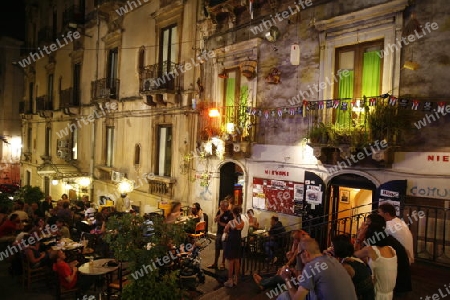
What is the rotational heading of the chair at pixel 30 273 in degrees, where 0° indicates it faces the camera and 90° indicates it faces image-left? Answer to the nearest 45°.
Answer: approximately 270°

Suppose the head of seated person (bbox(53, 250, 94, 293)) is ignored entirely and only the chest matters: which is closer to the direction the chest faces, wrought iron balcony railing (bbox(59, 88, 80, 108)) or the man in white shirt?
the man in white shirt

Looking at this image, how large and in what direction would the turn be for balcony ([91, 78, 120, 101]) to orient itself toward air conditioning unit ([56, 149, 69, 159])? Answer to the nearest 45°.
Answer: approximately 90° to its right

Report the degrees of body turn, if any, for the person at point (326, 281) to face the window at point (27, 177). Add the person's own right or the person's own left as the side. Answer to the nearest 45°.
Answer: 0° — they already face it

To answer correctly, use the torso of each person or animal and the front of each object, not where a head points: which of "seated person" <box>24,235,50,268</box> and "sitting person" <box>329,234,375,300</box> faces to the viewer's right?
the seated person

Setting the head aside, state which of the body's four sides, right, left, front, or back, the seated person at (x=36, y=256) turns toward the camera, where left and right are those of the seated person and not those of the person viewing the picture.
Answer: right

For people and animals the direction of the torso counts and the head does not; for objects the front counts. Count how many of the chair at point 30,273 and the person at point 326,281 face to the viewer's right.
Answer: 1

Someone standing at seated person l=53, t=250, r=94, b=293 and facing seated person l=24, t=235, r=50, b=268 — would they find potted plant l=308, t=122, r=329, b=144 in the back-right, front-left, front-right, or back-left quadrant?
back-right
